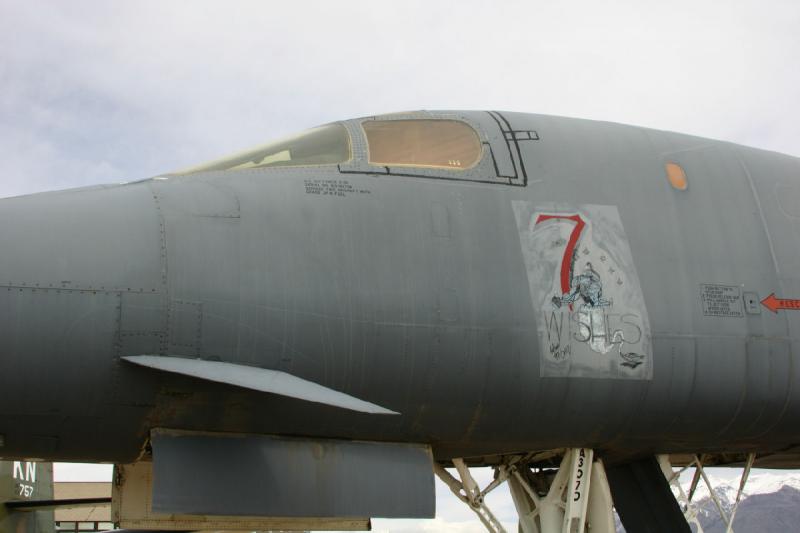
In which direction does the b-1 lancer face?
to the viewer's left
